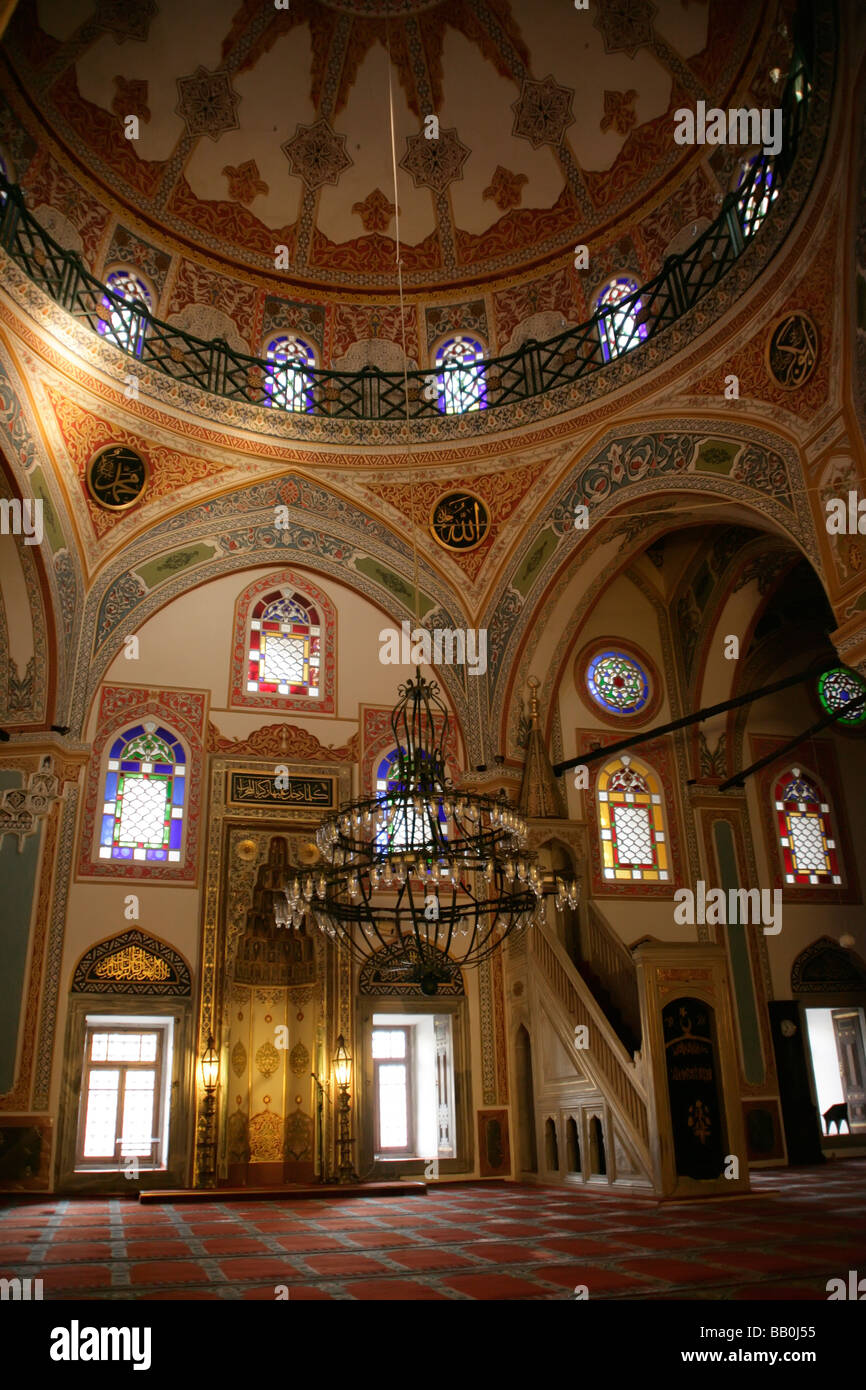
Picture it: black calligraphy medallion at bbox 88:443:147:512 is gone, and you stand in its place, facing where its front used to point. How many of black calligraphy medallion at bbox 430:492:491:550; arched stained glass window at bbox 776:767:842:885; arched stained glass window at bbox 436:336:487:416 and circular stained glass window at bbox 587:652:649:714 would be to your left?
4

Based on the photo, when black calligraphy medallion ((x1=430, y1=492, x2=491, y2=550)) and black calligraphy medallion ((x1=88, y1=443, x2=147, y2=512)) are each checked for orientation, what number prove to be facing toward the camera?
2

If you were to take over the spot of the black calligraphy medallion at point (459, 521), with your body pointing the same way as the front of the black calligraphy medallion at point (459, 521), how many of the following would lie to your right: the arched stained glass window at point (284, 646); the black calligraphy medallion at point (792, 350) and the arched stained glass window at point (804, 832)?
1

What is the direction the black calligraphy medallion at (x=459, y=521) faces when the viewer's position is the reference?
facing the viewer

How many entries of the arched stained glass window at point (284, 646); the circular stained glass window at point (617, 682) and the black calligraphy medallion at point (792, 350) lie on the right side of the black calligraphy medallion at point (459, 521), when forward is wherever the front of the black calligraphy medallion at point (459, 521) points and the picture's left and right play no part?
1

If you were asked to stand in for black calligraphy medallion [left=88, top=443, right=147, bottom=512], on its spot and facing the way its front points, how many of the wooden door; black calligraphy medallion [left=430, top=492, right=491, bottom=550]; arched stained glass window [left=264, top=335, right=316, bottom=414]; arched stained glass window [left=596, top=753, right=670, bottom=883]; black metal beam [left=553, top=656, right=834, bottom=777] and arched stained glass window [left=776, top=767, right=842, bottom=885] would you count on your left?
6

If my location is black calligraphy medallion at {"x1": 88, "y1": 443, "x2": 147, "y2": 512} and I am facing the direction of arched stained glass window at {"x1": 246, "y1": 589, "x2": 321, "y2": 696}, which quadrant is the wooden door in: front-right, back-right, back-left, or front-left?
front-right

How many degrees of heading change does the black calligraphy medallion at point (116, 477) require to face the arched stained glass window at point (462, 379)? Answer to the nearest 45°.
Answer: approximately 90° to its left

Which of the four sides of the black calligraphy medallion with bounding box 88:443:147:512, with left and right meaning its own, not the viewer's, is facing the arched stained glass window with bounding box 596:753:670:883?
left

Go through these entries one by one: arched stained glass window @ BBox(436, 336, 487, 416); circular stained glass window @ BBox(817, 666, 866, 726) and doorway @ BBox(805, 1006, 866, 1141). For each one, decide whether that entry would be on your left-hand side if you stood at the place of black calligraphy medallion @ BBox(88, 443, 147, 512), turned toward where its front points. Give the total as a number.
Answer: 3
